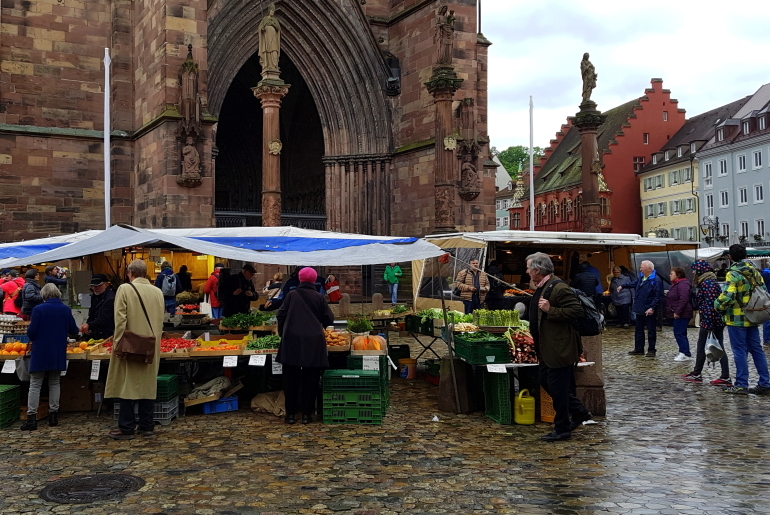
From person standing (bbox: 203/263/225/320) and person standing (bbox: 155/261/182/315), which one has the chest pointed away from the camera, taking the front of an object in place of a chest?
person standing (bbox: 155/261/182/315)

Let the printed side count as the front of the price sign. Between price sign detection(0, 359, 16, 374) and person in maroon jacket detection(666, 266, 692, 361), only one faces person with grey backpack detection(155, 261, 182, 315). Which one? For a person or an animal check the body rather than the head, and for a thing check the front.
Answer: person in maroon jacket detection(666, 266, 692, 361)

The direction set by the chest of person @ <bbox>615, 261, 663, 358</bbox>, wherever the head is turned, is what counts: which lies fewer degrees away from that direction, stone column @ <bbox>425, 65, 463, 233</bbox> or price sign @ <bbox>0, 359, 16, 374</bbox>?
the price sign

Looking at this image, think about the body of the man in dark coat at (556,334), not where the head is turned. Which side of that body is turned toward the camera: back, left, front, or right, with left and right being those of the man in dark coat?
left

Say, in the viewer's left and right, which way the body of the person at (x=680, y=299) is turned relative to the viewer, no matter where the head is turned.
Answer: facing to the left of the viewer

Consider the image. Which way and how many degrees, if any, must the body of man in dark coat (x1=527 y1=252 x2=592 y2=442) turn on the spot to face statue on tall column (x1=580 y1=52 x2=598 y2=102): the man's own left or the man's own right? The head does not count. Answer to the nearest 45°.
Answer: approximately 90° to the man's own right

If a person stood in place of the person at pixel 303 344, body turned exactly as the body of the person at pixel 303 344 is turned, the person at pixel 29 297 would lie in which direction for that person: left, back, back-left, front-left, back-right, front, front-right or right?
front-left

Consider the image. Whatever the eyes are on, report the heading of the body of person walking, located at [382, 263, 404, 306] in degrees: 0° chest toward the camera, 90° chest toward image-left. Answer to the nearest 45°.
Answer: approximately 0°

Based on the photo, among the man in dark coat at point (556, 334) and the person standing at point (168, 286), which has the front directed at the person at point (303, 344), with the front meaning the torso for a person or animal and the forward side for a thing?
the man in dark coat

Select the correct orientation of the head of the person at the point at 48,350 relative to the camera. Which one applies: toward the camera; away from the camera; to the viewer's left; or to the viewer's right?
away from the camera

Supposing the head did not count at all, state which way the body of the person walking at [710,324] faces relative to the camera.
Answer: to the viewer's left

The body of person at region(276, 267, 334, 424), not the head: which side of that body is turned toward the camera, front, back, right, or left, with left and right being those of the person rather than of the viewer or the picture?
back
